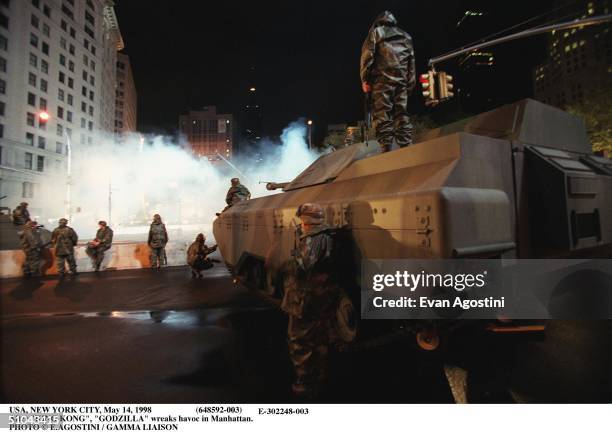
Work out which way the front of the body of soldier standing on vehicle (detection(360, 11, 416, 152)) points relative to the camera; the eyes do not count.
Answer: away from the camera

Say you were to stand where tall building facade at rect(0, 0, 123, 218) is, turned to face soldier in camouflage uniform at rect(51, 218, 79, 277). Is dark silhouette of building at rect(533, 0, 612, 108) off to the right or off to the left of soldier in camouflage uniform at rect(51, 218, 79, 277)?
left
